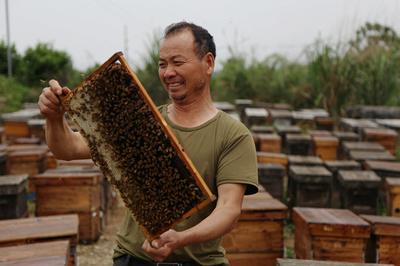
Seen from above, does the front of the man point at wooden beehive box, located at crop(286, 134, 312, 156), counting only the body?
no

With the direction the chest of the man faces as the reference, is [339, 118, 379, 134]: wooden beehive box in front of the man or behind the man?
behind

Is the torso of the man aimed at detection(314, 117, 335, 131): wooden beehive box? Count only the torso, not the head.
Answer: no

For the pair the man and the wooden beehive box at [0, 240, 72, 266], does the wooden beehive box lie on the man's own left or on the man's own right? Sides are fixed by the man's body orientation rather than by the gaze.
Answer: on the man's own right

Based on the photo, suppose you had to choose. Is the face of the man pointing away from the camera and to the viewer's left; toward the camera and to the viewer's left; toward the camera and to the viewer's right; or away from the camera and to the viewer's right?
toward the camera and to the viewer's left

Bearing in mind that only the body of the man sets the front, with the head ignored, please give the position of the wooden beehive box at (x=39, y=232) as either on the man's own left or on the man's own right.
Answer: on the man's own right

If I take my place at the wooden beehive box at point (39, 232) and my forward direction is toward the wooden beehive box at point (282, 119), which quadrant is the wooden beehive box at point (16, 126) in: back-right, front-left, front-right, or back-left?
front-left

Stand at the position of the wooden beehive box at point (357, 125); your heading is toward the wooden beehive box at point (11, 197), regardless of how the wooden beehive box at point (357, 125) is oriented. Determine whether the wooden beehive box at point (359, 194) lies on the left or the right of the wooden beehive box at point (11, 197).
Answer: left

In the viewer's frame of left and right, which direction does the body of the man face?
facing the viewer and to the left of the viewer

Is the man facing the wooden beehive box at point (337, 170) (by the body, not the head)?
no

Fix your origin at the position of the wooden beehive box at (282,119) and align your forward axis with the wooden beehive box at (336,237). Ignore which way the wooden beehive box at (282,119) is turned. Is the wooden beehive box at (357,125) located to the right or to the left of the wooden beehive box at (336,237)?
left

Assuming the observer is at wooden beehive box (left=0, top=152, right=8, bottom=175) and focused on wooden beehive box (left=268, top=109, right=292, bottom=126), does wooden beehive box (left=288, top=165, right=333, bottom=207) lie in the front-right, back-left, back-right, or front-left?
front-right

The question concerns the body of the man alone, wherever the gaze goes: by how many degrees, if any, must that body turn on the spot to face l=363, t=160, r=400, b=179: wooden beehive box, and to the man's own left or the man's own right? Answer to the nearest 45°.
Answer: approximately 180°

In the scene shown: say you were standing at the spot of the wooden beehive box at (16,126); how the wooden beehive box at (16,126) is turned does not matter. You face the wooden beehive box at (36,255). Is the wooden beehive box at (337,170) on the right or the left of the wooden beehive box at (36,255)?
left

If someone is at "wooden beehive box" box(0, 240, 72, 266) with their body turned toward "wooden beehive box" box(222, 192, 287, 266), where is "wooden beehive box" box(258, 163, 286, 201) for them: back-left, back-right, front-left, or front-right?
front-left

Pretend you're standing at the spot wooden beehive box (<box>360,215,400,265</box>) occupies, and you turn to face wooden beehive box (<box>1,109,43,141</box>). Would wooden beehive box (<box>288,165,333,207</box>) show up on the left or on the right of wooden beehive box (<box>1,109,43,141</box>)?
right
